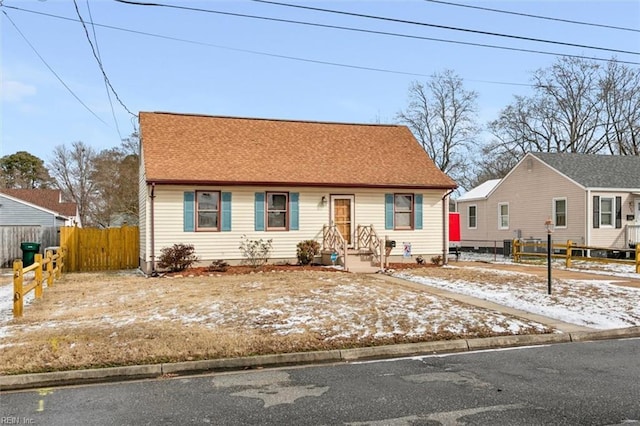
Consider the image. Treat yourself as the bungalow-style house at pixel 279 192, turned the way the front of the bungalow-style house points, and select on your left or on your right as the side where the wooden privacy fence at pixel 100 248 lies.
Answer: on your right

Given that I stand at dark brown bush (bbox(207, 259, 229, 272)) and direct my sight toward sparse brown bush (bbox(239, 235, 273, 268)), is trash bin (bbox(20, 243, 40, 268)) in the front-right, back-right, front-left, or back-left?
back-left

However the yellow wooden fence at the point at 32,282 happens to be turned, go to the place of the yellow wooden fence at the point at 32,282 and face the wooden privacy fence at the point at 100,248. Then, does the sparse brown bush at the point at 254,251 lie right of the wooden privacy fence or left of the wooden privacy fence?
right

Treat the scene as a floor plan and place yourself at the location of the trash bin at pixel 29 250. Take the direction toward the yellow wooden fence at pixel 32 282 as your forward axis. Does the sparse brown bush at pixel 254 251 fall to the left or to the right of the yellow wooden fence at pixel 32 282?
left

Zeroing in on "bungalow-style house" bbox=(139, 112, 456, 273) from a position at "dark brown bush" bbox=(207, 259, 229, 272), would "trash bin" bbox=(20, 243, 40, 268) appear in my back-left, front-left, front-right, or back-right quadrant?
back-left

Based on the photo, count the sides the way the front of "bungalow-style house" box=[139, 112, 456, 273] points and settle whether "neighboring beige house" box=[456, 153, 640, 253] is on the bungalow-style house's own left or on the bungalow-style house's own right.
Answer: on the bungalow-style house's own left

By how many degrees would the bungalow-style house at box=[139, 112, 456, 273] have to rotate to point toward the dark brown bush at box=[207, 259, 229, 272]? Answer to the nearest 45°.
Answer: approximately 45° to its right

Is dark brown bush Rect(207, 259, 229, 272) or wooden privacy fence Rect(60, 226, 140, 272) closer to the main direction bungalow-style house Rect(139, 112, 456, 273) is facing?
the dark brown bush

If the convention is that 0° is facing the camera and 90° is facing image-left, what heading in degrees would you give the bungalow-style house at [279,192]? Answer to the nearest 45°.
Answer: approximately 0°

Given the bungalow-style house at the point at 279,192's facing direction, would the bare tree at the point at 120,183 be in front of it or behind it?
behind

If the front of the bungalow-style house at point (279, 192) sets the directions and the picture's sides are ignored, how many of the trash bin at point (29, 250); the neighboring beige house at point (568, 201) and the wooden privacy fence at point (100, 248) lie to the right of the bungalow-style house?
2
